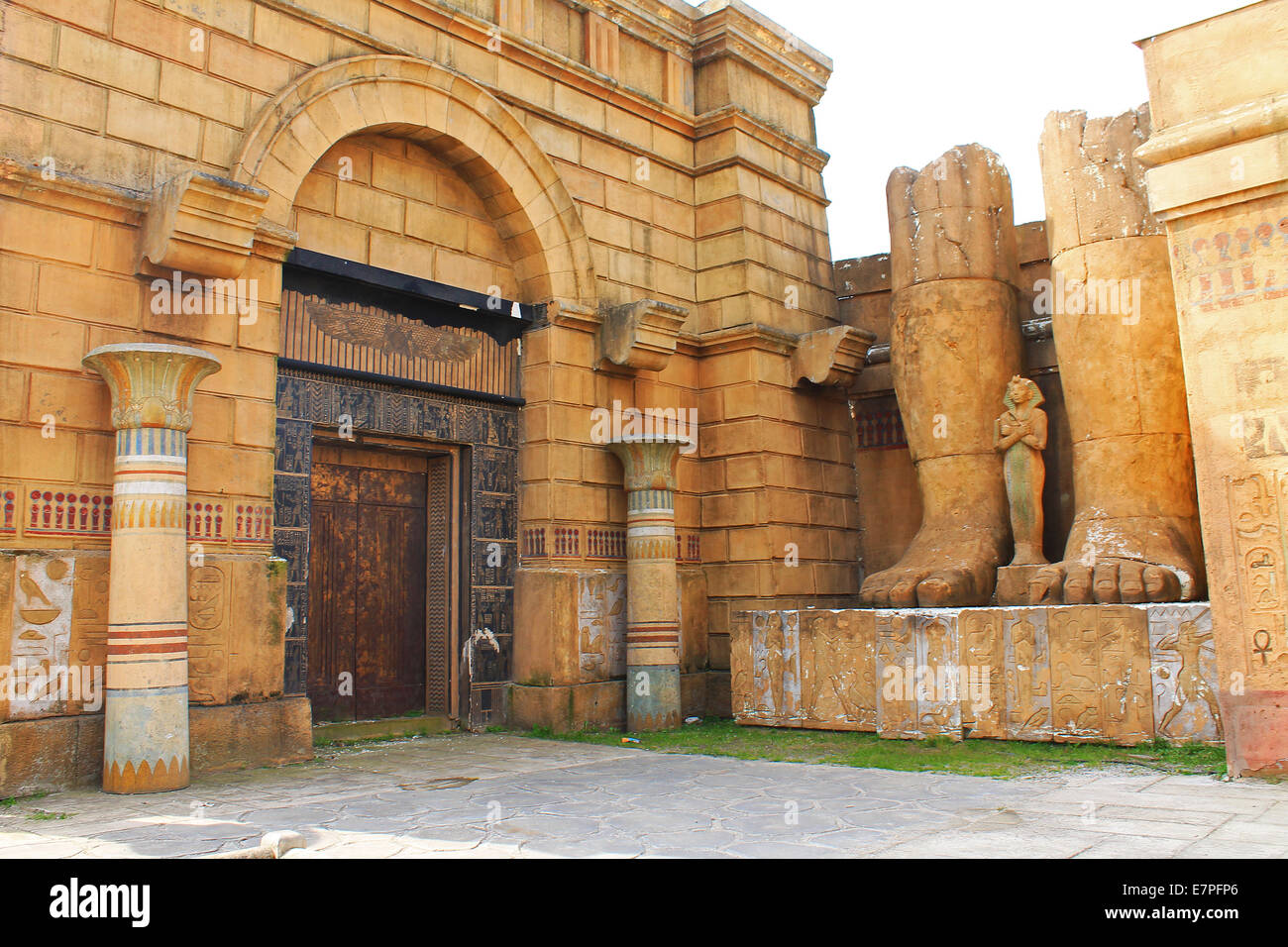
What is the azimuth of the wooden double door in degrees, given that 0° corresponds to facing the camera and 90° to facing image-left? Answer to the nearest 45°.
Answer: approximately 315°

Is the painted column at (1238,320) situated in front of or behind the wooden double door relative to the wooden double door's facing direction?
in front

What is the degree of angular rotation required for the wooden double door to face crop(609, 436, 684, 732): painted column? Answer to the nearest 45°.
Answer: approximately 45° to its left

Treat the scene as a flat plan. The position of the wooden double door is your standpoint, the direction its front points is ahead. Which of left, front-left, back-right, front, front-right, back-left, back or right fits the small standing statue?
front-left

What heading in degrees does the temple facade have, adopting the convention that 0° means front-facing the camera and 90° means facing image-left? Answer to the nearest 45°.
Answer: approximately 315°
